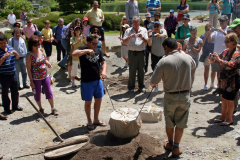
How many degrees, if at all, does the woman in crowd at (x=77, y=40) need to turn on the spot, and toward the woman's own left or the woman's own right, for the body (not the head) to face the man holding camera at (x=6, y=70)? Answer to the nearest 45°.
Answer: approximately 45° to the woman's own right

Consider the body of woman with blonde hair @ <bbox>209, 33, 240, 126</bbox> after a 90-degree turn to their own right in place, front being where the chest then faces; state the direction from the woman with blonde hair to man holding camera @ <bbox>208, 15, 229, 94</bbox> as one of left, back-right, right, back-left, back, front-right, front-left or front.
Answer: front

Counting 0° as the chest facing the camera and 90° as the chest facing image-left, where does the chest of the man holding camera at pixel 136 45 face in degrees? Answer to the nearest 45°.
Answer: approximately 0°

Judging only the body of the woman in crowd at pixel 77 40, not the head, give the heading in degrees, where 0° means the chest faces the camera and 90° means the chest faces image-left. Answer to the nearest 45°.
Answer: approximately 0°

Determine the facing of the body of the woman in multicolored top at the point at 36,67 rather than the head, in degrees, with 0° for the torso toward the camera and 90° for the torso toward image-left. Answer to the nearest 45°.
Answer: approximately 315°

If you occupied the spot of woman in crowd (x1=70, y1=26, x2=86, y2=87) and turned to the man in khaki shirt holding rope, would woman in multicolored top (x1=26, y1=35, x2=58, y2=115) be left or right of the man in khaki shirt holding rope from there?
right

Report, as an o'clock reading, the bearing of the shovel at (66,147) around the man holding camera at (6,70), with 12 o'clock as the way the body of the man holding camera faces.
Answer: The shovel is roughly at 1 o'clock from the man holding camera.
